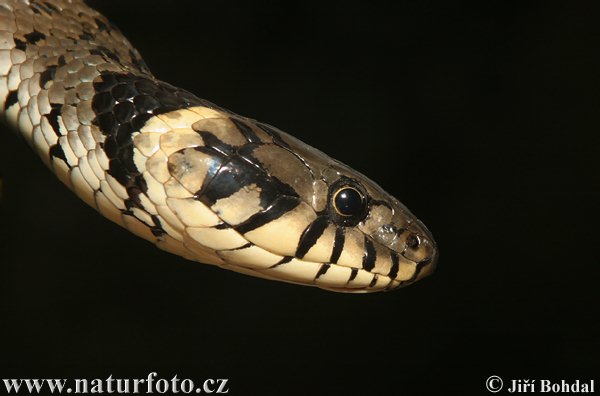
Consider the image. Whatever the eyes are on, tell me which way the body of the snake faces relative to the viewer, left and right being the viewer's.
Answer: facing to the right of the viewer
